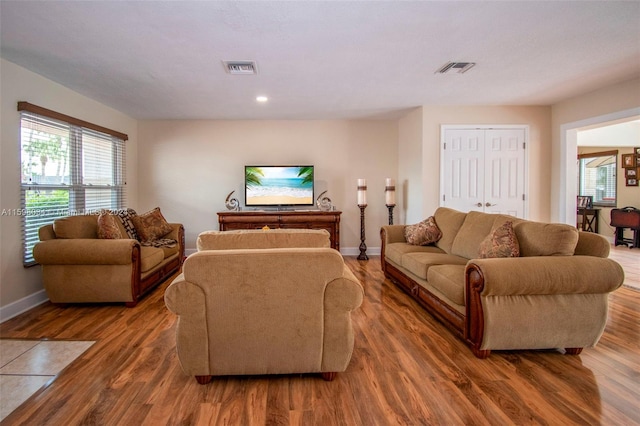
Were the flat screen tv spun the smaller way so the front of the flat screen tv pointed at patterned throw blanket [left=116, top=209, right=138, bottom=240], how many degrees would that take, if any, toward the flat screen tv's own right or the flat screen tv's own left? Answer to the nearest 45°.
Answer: approximately 45° to the flat screen tv's own right

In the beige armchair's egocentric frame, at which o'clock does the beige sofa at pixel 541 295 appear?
The beige sofa is roughly at 3 o'clock from the beige armchair.

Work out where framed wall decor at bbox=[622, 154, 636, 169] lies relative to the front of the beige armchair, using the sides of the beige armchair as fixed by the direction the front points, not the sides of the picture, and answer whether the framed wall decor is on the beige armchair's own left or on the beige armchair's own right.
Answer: on the beige armchair's own right

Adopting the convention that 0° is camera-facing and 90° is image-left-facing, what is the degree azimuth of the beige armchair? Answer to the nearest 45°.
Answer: approximately 180°

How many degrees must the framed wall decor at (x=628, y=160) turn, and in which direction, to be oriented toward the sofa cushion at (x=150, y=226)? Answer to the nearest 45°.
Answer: approximately 45° to its right

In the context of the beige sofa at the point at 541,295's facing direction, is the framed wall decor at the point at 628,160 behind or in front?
behind

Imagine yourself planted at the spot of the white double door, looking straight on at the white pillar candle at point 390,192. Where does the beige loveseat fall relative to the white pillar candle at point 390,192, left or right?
left

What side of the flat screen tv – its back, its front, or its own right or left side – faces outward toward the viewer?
front

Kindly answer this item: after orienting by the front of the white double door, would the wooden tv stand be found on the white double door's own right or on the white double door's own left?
on the white double door's own right

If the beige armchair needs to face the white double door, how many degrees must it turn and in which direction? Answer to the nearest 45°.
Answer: approximately 45° to its right

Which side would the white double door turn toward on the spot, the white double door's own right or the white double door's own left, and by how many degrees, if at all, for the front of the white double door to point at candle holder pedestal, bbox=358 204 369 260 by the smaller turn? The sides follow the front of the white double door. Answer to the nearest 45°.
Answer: approximately 90° to the white double door's own right

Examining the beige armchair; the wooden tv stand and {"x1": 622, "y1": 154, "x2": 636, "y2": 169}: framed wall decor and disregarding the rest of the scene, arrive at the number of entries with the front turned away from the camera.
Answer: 1

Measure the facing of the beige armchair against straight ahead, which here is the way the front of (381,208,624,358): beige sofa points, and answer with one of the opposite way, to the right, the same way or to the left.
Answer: to the right

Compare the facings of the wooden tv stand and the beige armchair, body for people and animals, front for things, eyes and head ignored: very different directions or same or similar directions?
very different directions

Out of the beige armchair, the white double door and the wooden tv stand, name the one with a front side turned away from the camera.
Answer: the beige armchair

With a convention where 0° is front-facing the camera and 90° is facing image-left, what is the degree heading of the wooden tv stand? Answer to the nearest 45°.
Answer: approximately 0°

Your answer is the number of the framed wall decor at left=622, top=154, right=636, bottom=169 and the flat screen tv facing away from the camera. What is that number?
0

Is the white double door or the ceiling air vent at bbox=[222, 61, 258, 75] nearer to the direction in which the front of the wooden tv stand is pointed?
the ceiling air vent
